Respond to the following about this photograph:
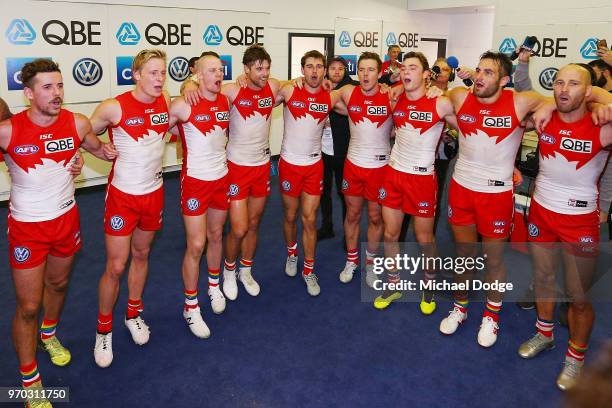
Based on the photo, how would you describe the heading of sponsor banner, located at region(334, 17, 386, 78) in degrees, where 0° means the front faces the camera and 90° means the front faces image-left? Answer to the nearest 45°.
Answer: approximately 0°

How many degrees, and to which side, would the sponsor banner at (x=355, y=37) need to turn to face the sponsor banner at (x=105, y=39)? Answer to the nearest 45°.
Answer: approximately 45° to its right
